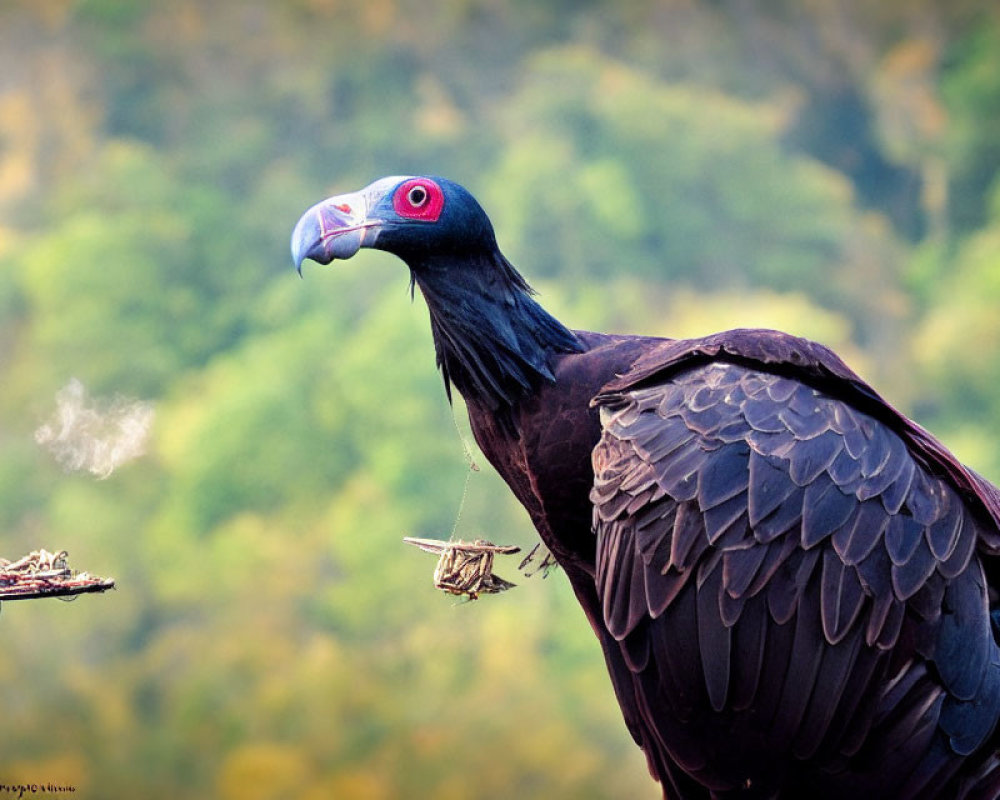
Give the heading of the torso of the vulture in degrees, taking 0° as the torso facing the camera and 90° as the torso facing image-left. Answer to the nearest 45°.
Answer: approximately 90°

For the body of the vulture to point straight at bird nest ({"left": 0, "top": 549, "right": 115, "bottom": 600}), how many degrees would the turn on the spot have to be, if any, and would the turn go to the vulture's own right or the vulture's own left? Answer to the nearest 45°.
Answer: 0° — it already faces it
